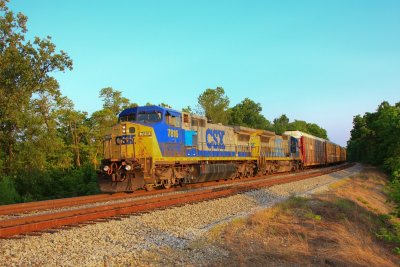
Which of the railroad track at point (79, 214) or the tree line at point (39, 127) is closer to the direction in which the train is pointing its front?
the railroad track

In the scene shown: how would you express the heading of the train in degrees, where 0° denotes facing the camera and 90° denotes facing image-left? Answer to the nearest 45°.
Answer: approximately 45°

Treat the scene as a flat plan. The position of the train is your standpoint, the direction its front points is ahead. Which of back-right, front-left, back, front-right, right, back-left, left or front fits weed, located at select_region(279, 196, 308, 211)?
left

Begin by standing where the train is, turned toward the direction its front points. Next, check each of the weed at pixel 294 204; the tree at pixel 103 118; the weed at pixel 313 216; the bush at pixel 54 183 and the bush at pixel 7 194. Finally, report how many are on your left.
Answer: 2

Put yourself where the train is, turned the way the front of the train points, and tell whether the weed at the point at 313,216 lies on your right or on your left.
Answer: on your left

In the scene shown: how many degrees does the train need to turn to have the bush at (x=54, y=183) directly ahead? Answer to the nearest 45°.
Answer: approximately 90° to its right

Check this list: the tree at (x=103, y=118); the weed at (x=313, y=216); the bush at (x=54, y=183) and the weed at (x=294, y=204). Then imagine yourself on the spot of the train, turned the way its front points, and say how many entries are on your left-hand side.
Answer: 2

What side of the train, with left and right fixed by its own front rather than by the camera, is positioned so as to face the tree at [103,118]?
right

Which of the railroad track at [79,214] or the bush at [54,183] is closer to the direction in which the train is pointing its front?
the railroad track

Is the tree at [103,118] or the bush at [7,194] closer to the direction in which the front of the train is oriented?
the bush
